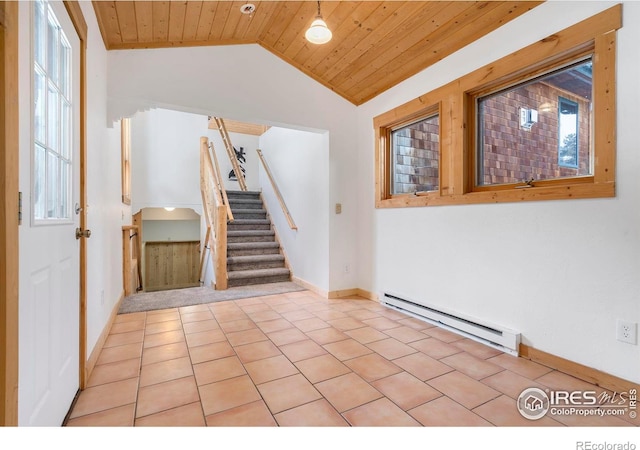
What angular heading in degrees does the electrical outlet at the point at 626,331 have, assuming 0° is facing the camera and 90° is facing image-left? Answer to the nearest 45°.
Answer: approximately 45°

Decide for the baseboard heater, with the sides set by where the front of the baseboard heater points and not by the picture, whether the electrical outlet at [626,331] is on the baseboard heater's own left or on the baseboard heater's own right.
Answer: on the baseboard heater's own left

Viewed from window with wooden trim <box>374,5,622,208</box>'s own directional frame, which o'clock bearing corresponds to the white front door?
The white front door is roughly at 12 o'clock from the window with wooden trim.

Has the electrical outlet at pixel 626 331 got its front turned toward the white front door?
yes
